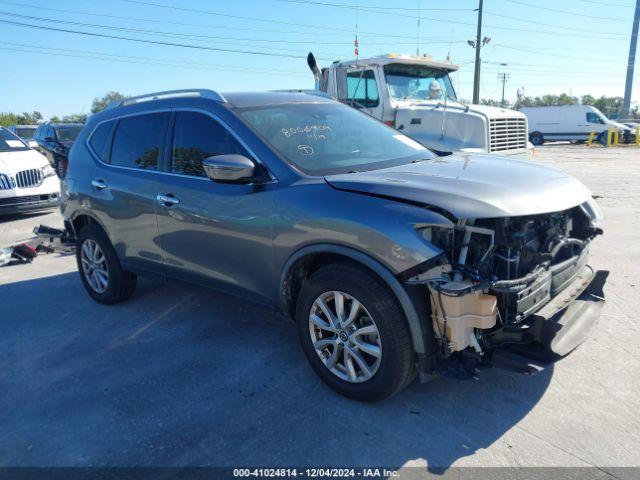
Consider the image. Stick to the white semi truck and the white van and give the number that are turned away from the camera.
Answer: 0

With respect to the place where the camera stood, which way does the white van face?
facing to the right of the viewer

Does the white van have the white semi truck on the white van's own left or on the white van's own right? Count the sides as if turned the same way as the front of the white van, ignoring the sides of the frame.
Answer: on the white van's own right

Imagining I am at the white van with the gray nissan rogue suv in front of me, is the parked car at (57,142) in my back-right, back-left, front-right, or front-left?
front-right

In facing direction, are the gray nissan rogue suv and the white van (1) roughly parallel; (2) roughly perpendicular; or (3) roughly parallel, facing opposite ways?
roughly parallel

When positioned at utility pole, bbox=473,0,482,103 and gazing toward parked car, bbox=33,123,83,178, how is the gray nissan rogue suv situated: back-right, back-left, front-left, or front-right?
front-left

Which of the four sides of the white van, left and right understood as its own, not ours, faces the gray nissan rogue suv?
right

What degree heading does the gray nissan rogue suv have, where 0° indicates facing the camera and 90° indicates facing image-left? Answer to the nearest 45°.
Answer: approximately 315°

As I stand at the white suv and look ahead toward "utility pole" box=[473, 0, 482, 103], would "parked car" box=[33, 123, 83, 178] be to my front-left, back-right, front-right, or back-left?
front-left

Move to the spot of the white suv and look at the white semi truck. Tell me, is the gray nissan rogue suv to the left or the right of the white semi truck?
right

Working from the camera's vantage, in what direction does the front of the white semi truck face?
facing the viewer and to the right of the viewer

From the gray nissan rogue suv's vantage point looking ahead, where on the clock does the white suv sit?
The white suv is roughly at 6 o'clock from the gray nissan rogue suv.
